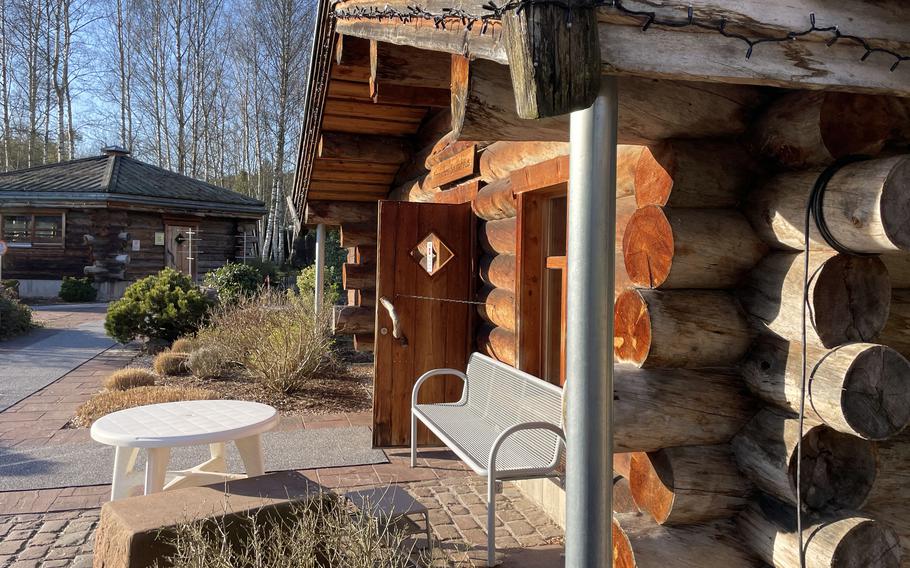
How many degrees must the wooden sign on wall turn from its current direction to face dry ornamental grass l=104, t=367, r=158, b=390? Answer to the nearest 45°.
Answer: approximately 90° to its right

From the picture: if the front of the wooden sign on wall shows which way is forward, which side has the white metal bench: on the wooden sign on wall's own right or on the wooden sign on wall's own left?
on the wooden sign on wall's own left

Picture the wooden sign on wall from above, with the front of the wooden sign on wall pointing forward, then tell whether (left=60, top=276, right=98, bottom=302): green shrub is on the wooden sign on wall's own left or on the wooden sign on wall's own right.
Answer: on the wooden sign on wall's own right

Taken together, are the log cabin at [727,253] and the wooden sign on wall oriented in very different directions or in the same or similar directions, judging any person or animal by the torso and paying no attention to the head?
same or similar directions

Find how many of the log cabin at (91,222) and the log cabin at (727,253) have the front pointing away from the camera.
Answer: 0

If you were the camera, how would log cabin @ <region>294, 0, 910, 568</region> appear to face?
facing the viewer and to the left of the viewer

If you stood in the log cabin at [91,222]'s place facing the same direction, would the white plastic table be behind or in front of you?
in front

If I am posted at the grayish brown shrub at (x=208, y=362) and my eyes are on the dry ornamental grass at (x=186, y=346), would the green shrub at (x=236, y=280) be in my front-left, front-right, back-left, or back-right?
front-right

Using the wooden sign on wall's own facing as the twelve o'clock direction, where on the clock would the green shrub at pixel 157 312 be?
The green shrub is roughly at 3 o'clock from the wooden sign on wall.

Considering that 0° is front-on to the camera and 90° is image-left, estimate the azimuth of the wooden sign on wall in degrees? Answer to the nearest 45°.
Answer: approximately 45°

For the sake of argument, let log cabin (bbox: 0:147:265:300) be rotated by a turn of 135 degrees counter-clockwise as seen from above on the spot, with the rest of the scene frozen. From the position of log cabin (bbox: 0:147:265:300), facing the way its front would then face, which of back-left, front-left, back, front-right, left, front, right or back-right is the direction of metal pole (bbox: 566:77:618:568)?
back

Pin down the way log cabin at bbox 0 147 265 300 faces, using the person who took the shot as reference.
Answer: facing the viewer and to the right of the viewer

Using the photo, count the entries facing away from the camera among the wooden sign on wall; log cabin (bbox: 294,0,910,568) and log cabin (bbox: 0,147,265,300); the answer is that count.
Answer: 0

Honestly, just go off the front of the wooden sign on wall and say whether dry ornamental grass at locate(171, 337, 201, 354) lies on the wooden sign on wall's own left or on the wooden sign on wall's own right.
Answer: on the wooden sign on wall's own right

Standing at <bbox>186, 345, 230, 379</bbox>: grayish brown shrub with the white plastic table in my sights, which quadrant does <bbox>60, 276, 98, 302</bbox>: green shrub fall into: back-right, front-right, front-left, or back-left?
back-right

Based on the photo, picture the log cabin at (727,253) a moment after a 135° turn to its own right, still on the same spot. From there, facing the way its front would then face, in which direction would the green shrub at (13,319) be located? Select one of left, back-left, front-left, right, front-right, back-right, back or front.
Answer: front-left
